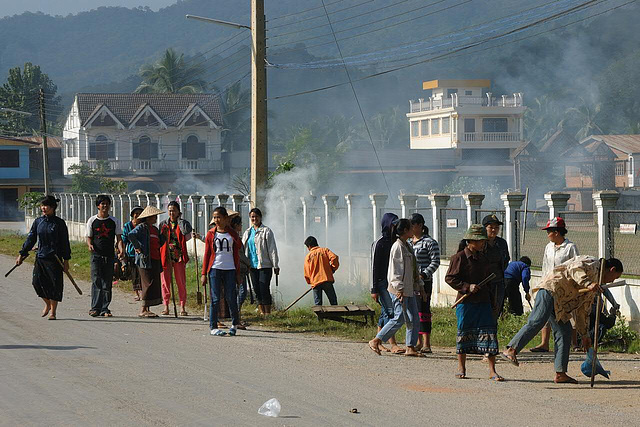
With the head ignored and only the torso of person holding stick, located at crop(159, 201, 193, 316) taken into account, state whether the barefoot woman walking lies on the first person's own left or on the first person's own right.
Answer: on the first person's own right

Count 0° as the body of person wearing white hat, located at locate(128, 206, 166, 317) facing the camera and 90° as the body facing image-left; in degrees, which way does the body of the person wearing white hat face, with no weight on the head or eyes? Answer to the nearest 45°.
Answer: approximately 315°

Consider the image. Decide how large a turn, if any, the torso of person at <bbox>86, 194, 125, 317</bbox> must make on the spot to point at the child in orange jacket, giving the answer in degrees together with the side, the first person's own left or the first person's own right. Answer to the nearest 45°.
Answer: approximately 90° to the first person's own left

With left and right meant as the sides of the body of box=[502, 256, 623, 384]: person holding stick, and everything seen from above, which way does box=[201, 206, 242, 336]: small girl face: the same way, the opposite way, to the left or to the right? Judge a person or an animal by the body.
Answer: to the right

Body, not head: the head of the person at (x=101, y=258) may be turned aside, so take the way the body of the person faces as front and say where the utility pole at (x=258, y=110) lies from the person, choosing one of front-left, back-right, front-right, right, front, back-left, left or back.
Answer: back-left

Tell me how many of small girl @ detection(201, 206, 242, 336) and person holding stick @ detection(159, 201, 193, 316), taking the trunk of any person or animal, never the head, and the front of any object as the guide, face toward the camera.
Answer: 2

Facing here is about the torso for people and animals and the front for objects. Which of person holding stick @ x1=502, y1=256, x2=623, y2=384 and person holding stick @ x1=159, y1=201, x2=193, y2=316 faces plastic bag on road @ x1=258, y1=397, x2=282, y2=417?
person holding stick @ x1=159, y1=201, x2=193, y2=316

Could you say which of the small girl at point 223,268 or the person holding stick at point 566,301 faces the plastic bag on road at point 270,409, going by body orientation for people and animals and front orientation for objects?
the small girl

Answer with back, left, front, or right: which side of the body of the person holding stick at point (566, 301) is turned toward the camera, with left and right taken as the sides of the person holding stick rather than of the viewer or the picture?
right
